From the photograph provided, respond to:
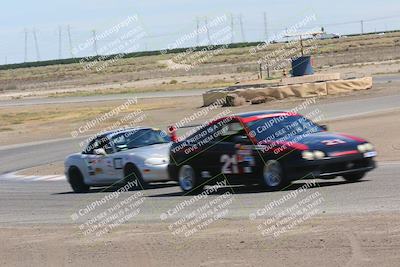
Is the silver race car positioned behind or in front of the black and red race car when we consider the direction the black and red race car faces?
behind

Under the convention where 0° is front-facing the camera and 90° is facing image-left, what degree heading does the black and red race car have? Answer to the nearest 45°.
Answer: approximately 315°
